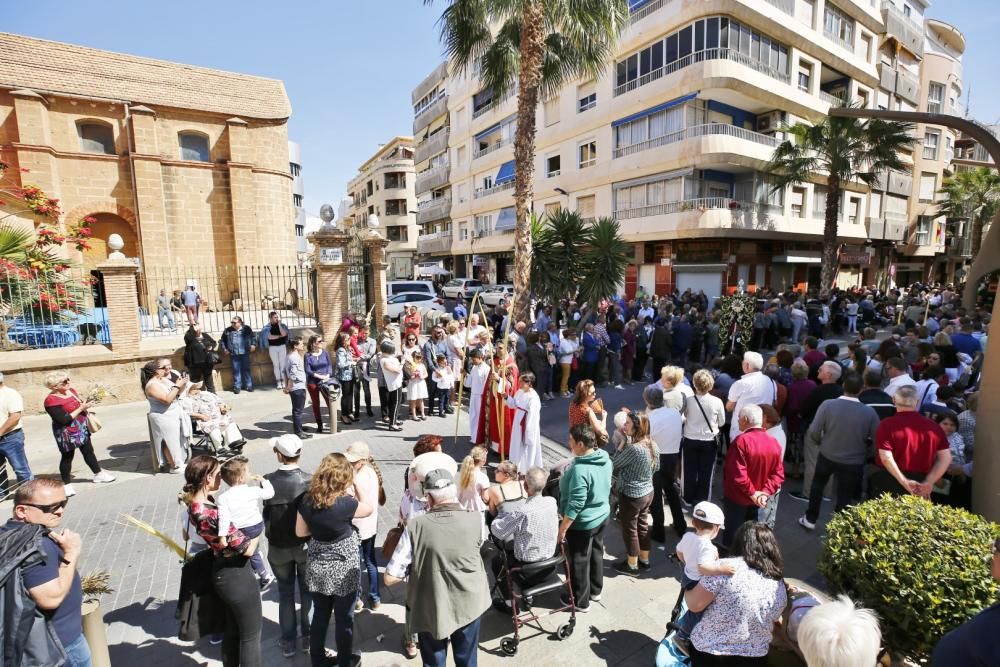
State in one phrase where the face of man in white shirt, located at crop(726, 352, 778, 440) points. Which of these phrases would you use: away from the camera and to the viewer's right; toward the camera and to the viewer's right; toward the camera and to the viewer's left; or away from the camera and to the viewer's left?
away from the camera and to the viewer's left

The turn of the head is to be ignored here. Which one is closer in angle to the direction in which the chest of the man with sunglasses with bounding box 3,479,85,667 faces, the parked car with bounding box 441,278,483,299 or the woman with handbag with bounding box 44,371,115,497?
the parked car

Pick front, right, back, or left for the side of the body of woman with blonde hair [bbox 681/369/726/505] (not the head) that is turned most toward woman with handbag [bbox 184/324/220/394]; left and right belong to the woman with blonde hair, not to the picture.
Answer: left

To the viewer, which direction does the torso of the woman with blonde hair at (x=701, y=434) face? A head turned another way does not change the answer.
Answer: away from the camera

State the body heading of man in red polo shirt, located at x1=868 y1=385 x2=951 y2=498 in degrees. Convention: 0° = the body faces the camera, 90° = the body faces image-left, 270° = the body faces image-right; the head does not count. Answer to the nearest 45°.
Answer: approximately 180°

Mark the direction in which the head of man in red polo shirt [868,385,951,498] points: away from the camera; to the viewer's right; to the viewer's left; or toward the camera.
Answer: away from the camera

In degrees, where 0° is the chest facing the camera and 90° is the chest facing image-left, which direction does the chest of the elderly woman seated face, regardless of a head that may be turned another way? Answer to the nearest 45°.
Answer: approximately 315°

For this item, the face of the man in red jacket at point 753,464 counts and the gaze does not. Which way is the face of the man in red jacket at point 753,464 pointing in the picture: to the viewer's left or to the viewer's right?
to the viewer's left

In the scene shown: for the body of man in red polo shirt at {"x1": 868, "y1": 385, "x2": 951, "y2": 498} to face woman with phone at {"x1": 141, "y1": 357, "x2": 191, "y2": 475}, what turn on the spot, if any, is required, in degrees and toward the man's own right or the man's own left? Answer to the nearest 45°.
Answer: approximately 135° to the man's own left

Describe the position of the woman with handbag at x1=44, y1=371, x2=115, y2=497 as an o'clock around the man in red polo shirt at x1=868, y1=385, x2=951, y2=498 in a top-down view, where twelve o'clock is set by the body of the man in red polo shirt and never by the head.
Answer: The woman with handbag is roughly at 8 o'clock from the man in red polo shirt.

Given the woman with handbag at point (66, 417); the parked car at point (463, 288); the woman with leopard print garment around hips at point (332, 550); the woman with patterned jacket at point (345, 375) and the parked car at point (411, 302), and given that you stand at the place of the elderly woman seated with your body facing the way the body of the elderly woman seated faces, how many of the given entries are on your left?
3

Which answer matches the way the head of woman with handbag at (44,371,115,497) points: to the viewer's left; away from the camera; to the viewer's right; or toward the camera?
to the viewer's right

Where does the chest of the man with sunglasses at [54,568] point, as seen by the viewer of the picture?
to the viewer's right
